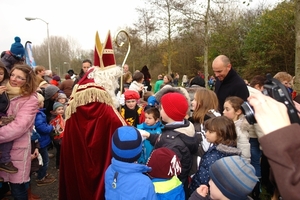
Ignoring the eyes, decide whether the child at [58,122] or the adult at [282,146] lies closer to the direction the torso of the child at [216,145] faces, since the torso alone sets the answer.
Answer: the child

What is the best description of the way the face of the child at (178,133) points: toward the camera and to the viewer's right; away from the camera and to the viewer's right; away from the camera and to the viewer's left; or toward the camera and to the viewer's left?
away from the camera and to the viewer's left

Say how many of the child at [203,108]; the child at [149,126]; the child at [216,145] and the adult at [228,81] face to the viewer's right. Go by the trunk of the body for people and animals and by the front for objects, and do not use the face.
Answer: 0

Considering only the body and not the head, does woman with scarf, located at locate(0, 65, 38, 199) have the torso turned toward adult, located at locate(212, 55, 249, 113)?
no

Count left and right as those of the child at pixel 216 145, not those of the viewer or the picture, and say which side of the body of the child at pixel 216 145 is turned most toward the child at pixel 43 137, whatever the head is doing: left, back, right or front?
front

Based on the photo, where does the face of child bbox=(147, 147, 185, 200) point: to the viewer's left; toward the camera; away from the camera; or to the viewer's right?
away from the camera

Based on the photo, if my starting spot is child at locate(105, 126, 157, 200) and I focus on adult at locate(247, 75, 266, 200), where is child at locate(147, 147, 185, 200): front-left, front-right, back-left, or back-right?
front-right

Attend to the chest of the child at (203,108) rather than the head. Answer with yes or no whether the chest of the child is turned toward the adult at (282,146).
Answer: no

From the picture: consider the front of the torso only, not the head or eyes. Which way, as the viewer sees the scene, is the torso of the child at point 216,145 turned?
to the viewer's left

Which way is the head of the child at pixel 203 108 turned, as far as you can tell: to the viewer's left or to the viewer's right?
to the viewer's left

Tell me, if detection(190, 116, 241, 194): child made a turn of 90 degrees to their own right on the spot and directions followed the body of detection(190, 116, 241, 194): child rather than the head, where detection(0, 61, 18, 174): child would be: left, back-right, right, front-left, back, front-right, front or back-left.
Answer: left

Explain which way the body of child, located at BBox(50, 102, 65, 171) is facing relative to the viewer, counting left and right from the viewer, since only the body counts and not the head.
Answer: facing the viewer and to the right of the viewer

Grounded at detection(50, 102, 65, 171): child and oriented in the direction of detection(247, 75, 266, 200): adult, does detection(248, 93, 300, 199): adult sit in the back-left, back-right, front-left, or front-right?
front-right

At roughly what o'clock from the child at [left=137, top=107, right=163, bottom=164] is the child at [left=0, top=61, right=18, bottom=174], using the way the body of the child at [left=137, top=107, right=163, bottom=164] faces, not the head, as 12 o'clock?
the child at [left=0, top=61, right=18, bottom=174] is roughly at 1 o'clock from the child at [left=137, top=107, right=163, bottom=164].

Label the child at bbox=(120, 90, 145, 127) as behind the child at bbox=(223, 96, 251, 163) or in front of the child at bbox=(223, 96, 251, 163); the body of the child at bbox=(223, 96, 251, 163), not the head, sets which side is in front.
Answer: in front

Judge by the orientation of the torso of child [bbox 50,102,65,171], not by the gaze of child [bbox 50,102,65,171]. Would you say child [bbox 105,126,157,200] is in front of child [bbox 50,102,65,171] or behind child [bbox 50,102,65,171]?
in front

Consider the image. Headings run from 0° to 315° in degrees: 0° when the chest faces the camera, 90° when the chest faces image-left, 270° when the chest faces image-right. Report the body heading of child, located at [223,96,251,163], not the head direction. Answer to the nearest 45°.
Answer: approximately 90°

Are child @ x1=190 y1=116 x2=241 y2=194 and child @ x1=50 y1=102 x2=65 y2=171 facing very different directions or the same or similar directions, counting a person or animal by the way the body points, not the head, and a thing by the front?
very different directions

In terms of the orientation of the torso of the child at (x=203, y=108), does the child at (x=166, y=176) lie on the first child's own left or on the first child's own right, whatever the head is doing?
on the first child's own left

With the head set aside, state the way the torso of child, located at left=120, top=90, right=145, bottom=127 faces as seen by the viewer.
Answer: toward the camera

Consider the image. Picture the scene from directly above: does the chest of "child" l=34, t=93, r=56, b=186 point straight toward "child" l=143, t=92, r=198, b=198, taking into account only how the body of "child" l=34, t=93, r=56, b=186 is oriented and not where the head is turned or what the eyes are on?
no

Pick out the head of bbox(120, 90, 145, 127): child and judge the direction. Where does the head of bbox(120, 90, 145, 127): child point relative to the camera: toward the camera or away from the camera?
toward the camera
